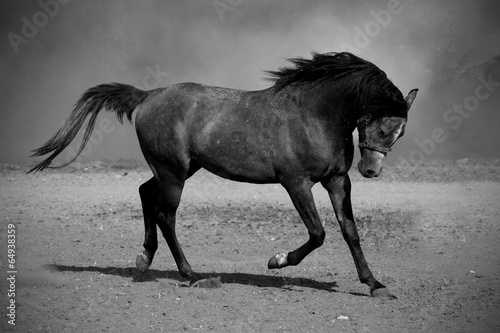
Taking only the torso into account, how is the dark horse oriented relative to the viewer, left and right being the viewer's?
facing to the right of the viewer
